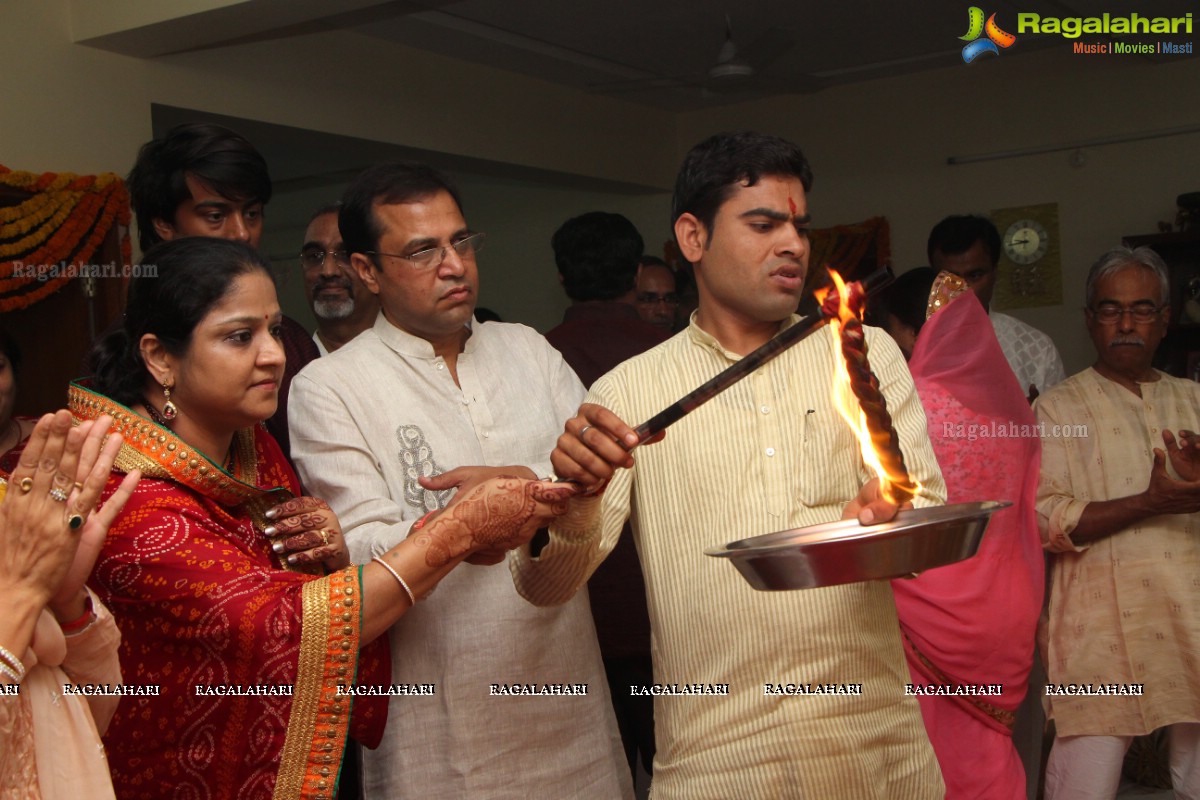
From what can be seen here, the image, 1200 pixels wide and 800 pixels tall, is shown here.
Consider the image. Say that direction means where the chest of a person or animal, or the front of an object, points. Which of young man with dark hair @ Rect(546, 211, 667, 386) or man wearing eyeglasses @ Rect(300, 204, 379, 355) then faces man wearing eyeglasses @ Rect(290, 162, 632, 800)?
man wearing eyeglasses @ Rect(300, 204, 379, 355)

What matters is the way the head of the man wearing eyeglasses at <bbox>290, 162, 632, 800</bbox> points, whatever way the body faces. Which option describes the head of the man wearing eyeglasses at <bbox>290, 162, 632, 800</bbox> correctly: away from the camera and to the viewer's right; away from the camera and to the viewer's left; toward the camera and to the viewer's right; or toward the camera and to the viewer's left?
toward the camera and to the viewer's right

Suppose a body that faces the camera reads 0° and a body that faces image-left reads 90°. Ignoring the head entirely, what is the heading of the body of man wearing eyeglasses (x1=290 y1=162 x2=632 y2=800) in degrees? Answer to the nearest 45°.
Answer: approximately 315°

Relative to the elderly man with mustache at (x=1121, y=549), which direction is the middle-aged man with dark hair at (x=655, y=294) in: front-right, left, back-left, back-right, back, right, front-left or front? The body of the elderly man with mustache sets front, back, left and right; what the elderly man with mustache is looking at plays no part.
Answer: back-right

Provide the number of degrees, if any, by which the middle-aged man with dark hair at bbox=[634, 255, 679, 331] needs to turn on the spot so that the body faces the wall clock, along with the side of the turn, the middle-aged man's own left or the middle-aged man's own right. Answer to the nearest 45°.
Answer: approximately 135° to the middle-aged man's own left

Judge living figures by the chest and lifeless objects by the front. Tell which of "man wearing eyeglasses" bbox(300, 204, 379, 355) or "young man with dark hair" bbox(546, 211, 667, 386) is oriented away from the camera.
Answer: the young man with dark hair

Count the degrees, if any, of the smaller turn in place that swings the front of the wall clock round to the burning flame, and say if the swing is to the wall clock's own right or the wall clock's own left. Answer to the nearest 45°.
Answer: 0° — it already faces it

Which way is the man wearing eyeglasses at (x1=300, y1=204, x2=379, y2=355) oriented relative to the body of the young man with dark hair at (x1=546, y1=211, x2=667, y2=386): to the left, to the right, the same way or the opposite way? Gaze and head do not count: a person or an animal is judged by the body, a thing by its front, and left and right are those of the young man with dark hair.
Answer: the opposite way

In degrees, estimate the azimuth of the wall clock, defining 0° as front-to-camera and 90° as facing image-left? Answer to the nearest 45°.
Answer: approximately 0°

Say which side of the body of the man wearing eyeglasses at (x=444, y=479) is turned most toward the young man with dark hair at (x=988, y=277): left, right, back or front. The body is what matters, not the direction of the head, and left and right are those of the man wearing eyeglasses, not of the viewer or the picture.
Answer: left

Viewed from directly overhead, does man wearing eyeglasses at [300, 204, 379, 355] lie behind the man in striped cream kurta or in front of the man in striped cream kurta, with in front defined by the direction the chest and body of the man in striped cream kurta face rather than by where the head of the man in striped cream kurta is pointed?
behind
